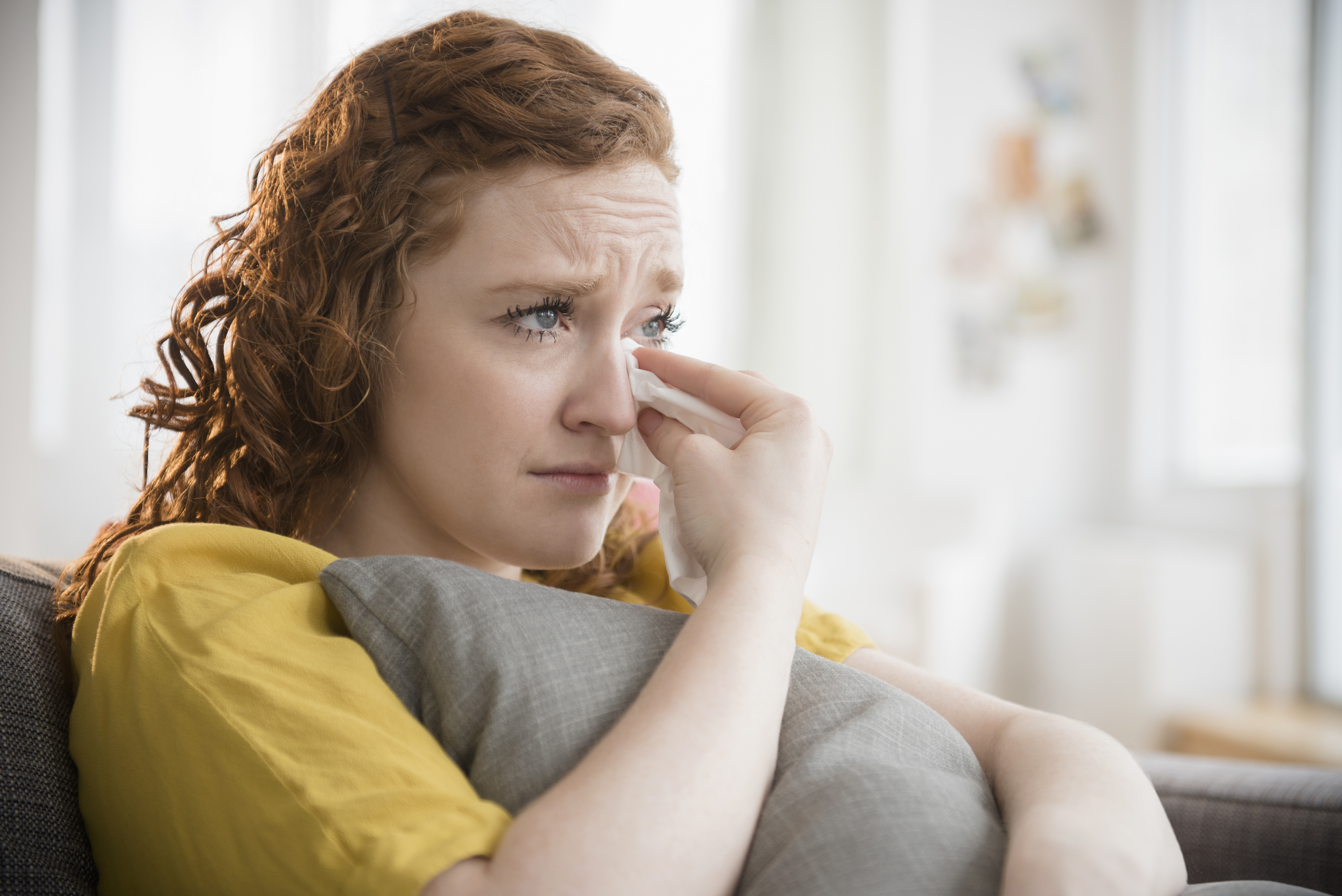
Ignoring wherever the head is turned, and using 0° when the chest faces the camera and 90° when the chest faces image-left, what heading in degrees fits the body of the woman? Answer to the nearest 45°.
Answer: approximately 315°

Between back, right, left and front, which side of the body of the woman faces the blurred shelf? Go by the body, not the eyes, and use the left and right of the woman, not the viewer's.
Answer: left

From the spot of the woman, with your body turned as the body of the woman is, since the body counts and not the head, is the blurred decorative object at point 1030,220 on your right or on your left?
on your left
